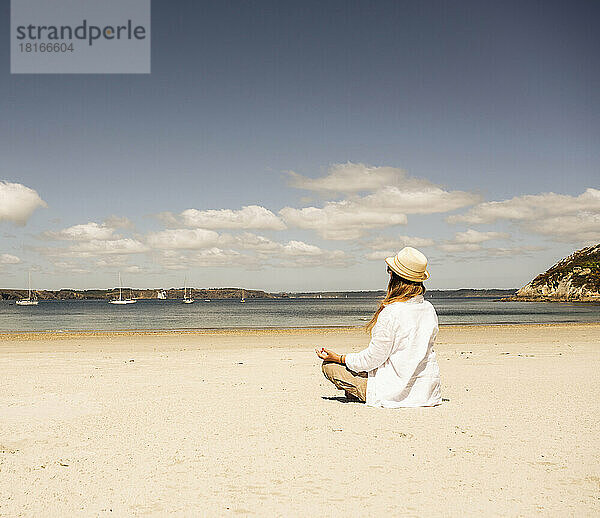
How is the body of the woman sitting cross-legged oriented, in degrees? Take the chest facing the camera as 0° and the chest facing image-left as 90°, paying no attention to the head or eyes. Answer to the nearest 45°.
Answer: approximately 135°

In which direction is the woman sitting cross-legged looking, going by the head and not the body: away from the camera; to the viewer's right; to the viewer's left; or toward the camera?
away from the camera
